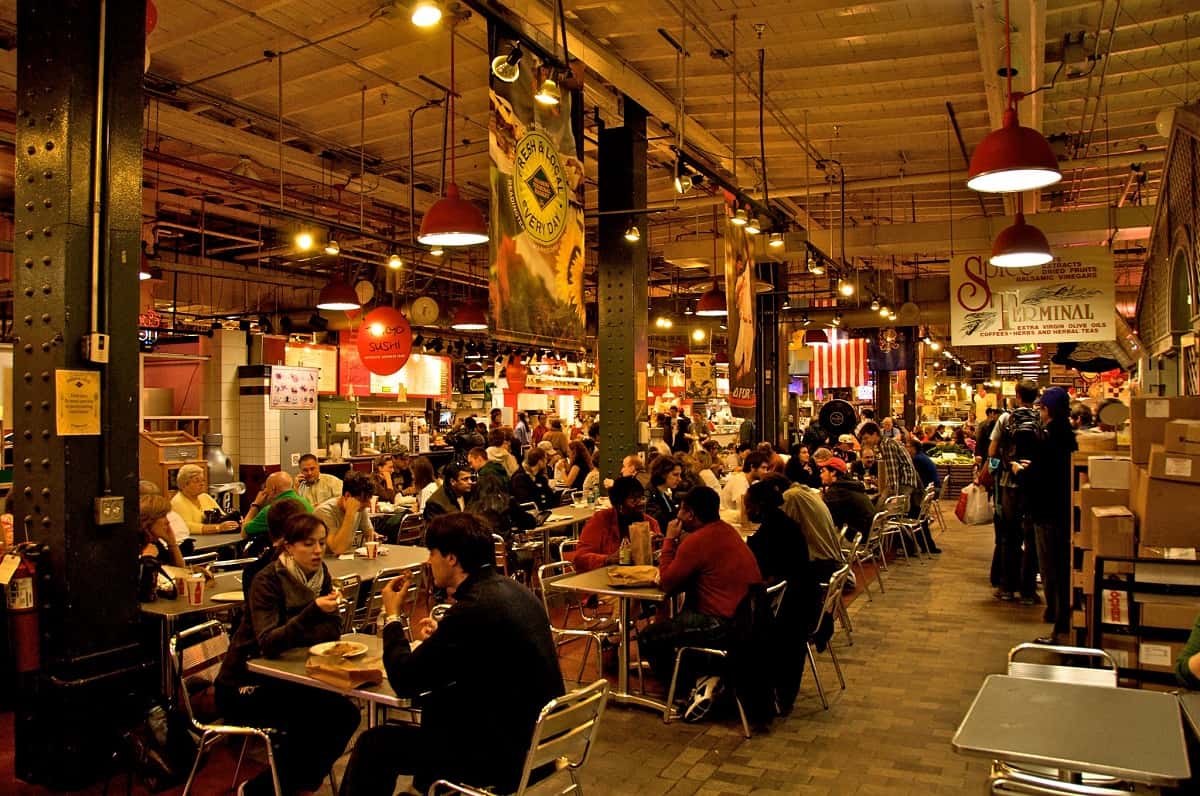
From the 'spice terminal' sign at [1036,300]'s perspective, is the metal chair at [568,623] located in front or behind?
in front

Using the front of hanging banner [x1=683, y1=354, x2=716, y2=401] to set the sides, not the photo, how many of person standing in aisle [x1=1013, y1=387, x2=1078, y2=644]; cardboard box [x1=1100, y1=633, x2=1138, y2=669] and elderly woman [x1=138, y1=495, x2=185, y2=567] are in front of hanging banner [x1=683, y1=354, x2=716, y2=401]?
3

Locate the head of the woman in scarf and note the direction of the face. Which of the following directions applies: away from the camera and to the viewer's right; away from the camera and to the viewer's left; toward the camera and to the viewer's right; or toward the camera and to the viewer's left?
toward the camera and to the viewer's right

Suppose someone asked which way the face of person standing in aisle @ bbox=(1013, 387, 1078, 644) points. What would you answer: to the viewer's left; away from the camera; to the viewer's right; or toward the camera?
to the viewer's left

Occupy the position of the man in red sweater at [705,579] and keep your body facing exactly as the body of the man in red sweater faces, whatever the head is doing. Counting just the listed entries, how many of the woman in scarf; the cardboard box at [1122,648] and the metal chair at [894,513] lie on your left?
1

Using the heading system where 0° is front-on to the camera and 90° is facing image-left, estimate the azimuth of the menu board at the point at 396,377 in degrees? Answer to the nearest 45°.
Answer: approximately 0°

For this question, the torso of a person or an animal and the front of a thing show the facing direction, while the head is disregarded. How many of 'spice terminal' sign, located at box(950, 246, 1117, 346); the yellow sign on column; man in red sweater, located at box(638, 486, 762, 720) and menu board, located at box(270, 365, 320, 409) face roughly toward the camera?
3

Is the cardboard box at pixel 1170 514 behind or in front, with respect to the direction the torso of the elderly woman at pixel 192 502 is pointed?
in front

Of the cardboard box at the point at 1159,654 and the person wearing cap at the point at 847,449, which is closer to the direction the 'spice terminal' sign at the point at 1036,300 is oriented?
the cardboard box

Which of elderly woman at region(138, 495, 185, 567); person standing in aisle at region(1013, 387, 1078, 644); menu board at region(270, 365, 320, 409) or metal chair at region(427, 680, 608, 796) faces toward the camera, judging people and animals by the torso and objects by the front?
the menu board

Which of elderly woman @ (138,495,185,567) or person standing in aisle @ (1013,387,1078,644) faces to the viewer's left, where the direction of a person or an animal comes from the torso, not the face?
the person standing in aisle

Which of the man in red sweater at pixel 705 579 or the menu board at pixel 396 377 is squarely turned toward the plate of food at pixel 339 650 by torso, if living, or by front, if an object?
the menu board
